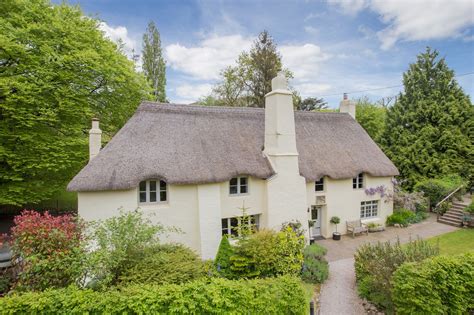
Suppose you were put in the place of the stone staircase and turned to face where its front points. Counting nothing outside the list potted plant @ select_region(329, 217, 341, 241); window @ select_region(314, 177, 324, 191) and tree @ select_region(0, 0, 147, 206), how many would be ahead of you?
3

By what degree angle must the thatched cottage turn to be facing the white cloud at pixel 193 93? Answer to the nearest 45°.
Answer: approximately 135° to its left

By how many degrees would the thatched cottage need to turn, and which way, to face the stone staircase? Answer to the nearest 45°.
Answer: approximately 45° to its left

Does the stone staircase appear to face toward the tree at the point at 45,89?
yes

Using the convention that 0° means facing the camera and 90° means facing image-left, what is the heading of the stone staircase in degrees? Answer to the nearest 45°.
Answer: approximately 45°

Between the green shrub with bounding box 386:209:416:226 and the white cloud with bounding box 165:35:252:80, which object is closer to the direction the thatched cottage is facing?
the green shrub

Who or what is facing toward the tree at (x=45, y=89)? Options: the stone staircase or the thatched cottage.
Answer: the stone staircase

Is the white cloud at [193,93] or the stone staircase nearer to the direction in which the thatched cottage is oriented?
the stone staircase

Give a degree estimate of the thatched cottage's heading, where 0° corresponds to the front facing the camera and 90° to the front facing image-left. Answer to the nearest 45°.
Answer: approximately 315°

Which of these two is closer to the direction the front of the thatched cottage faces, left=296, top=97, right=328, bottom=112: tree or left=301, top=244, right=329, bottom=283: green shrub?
the green shrub

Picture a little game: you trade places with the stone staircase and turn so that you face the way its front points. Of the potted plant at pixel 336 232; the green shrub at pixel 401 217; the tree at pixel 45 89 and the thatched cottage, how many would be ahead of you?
4

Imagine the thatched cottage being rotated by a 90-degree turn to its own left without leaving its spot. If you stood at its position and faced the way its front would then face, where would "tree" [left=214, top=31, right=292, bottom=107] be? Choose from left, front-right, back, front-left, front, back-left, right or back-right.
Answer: front-left

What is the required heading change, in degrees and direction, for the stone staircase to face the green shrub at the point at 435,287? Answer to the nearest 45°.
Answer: approximately 45° to its left
